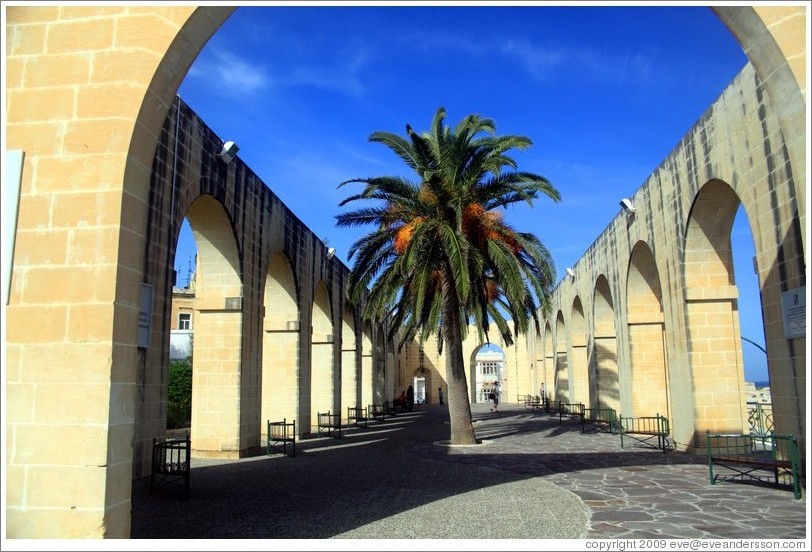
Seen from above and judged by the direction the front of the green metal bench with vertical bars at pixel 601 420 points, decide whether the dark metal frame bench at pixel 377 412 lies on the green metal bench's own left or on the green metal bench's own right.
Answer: on the green metal bench's own right

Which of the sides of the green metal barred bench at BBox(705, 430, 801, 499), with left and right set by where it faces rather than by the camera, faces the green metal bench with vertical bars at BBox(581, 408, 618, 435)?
right

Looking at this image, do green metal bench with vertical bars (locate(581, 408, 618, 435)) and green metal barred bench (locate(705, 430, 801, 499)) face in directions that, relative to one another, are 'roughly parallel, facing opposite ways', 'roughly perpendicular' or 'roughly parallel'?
roughly parallel

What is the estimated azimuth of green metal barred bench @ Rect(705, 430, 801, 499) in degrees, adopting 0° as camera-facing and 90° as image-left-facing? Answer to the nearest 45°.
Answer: approximately 45°

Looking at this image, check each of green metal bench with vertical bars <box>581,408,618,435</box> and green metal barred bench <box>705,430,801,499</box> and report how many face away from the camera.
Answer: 0

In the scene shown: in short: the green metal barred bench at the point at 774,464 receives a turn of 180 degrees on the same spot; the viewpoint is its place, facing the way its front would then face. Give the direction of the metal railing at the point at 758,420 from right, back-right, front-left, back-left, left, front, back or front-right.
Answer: front-left

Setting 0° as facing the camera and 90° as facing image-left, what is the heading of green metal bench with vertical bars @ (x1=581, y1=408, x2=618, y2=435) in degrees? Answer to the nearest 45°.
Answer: approximately 45°

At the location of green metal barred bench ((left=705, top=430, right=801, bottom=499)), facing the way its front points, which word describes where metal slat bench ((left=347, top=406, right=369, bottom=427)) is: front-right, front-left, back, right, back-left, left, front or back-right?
right

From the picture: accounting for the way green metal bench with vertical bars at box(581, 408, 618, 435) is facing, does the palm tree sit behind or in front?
in front

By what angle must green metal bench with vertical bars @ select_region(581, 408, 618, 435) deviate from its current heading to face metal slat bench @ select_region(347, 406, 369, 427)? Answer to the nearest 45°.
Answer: approximately 45° to its right

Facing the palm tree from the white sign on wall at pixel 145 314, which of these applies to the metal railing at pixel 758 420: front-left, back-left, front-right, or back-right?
front-right
